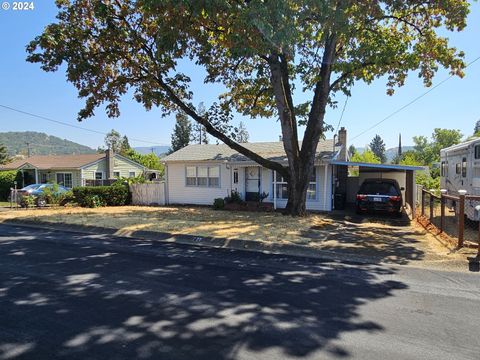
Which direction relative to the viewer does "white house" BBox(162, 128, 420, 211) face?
toward the camera

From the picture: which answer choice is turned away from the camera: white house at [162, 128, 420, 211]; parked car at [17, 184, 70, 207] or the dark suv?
the dark suv

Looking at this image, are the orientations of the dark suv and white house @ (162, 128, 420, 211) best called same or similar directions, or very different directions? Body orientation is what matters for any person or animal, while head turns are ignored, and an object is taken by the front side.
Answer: very different directions

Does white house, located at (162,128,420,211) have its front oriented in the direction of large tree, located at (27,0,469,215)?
yes

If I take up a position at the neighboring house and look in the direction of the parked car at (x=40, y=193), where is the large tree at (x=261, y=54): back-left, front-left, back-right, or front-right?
front-left

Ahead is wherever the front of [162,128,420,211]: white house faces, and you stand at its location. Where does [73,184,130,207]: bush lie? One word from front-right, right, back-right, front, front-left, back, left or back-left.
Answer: right

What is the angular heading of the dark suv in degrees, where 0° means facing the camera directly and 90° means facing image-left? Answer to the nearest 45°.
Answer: approximately 180°

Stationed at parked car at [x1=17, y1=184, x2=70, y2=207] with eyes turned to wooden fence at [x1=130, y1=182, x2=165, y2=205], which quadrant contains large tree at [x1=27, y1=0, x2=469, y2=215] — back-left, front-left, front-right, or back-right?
front-right

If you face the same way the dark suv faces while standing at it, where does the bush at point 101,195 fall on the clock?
The bush is roughly at 9 o'clock from the dark suv.

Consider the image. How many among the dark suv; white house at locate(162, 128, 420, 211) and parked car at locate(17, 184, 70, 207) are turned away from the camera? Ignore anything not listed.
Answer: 1

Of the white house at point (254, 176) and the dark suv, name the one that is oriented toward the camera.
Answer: the white house

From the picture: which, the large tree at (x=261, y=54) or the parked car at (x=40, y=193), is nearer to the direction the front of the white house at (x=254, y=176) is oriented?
the large tree

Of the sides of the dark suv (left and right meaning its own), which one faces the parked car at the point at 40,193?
left
